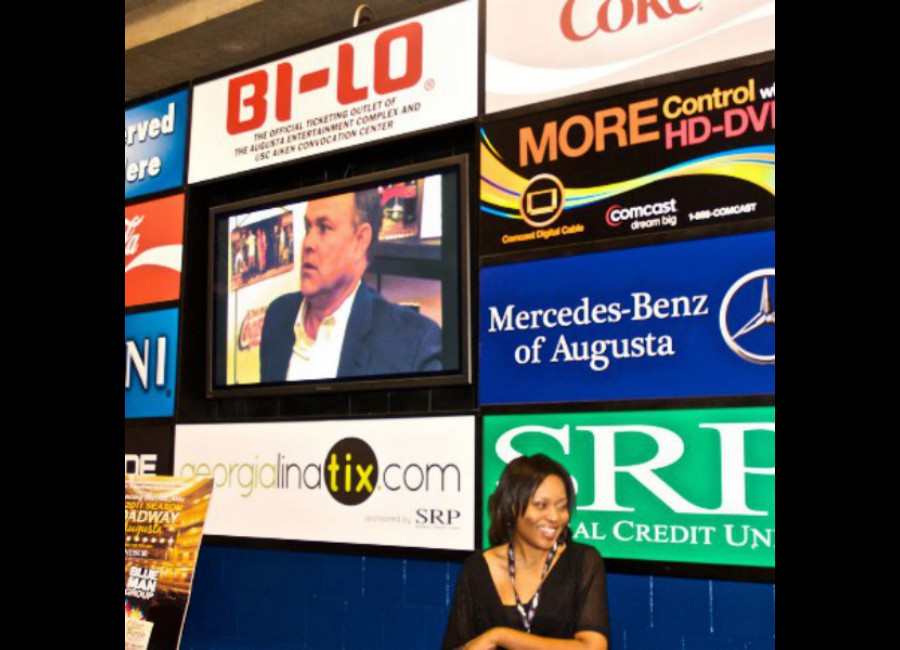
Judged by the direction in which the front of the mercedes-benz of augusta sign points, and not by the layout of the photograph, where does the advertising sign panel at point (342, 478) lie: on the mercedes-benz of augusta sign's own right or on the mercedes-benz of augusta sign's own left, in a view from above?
on the mercedes-benz of augusta sign's own right

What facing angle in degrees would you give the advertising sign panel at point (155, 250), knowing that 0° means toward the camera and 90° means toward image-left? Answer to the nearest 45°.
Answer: approximately 45°

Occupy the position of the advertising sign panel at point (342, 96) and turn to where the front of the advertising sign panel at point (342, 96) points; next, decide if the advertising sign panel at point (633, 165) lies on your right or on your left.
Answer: on your left

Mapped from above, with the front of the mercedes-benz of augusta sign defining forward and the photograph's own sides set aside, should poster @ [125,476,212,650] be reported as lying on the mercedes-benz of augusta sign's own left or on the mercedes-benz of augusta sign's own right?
on the mercedes-benz of augusta sign's own right

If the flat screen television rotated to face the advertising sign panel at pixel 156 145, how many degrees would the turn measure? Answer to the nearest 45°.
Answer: approximately 90° to its right

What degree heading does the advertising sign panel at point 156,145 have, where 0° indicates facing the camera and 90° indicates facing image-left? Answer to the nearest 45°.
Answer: approximately 45°

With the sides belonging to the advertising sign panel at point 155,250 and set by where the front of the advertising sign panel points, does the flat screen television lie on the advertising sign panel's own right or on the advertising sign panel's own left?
on the advertising sign panel's own left

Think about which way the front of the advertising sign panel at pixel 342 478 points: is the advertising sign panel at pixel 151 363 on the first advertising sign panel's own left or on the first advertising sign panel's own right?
on the first advertising sign panel's own right

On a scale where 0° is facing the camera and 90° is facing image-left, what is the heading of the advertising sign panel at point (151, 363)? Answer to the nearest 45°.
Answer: approximately 45°
